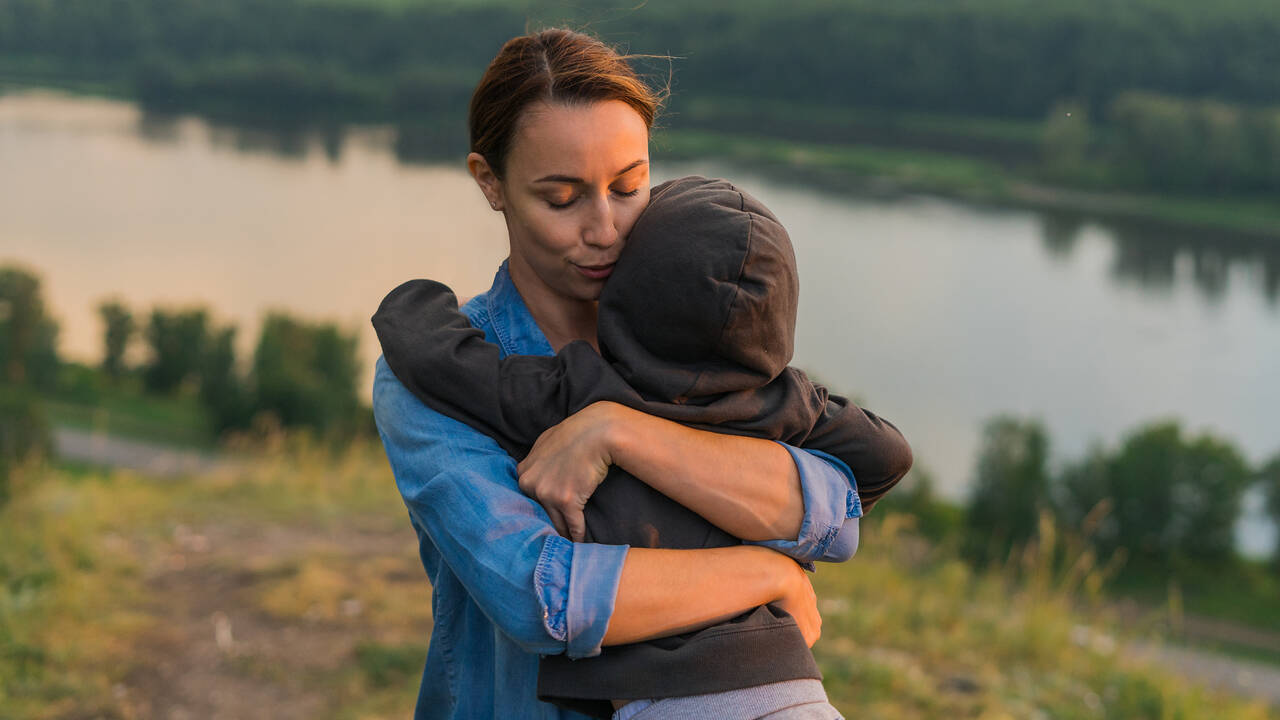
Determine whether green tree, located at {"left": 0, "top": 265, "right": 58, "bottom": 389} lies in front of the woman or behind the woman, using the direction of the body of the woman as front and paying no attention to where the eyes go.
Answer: behind

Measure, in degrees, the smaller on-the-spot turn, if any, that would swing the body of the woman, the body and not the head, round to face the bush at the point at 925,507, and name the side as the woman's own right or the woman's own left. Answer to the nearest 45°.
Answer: approximately 135° to the woman's own left

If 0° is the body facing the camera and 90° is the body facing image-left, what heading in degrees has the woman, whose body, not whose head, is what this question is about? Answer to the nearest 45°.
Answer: approximately 315°

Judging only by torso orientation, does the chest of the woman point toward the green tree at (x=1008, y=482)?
no

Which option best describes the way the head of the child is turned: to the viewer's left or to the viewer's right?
to the viewer's left

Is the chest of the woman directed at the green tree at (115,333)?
no

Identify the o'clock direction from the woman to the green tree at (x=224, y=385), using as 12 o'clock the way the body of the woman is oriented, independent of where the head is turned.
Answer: The green tree is roughly at 7 o'clock from the woman.

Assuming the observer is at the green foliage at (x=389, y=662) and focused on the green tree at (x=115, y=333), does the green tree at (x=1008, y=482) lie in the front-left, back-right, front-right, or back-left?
front-right

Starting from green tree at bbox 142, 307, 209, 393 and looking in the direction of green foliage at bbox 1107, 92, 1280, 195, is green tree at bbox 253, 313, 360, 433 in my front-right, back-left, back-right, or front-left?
front-right

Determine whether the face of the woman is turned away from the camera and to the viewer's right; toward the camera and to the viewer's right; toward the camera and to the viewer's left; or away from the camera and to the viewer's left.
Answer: toward the camera and to the viewer's right

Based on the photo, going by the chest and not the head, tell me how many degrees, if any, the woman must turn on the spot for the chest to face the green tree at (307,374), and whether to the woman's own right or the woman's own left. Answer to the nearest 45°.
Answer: approximately 135° to the woman's own left
